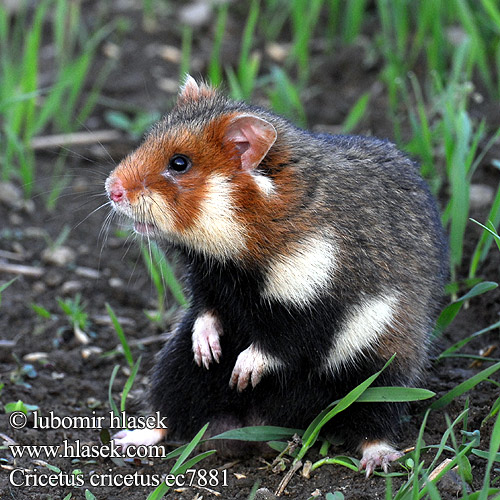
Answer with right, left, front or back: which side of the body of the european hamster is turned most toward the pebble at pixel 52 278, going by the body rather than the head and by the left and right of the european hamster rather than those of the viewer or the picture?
right

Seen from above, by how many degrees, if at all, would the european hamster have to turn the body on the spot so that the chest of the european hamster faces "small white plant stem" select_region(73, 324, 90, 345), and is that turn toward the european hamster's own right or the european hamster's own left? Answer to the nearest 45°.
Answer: approximately 90° to the european hamster's own right

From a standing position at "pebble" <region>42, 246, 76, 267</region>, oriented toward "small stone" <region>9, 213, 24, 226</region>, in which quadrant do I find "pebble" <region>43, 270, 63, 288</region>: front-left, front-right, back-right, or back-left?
back-left

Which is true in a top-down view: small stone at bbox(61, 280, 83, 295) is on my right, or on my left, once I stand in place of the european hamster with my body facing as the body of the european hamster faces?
on my right

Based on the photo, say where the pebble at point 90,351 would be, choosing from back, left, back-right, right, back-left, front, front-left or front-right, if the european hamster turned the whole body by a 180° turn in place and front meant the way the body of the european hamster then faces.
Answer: left

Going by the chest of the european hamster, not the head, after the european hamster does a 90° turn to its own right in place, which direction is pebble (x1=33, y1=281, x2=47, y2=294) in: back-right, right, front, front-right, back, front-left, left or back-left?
front

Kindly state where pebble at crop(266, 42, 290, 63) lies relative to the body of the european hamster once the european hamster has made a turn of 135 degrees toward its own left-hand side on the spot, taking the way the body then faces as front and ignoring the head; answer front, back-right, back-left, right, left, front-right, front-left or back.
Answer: left

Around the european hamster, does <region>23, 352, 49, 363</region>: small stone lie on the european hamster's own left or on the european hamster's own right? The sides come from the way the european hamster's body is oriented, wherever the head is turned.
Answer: on the european hamster's own right

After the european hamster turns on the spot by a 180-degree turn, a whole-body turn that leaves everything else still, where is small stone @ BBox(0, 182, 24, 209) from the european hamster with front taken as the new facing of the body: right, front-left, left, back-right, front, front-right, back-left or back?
left

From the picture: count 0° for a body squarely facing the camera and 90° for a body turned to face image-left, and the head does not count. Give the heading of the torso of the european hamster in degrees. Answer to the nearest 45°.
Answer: approximately 45°

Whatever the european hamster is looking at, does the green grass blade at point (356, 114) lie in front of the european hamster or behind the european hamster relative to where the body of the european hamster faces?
behind

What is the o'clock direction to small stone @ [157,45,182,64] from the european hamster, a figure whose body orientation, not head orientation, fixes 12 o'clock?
The small stone is roughly at 4 o'clock from the european hamster.
